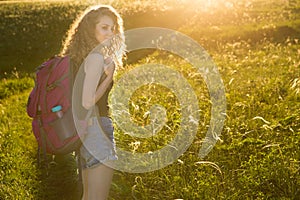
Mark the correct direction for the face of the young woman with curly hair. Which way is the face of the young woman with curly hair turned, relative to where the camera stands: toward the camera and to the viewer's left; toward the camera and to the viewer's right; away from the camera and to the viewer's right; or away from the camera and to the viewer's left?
toward the camera and to the viewer's right

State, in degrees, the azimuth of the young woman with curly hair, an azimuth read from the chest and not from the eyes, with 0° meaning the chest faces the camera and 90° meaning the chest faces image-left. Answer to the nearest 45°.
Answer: approximately 270°
